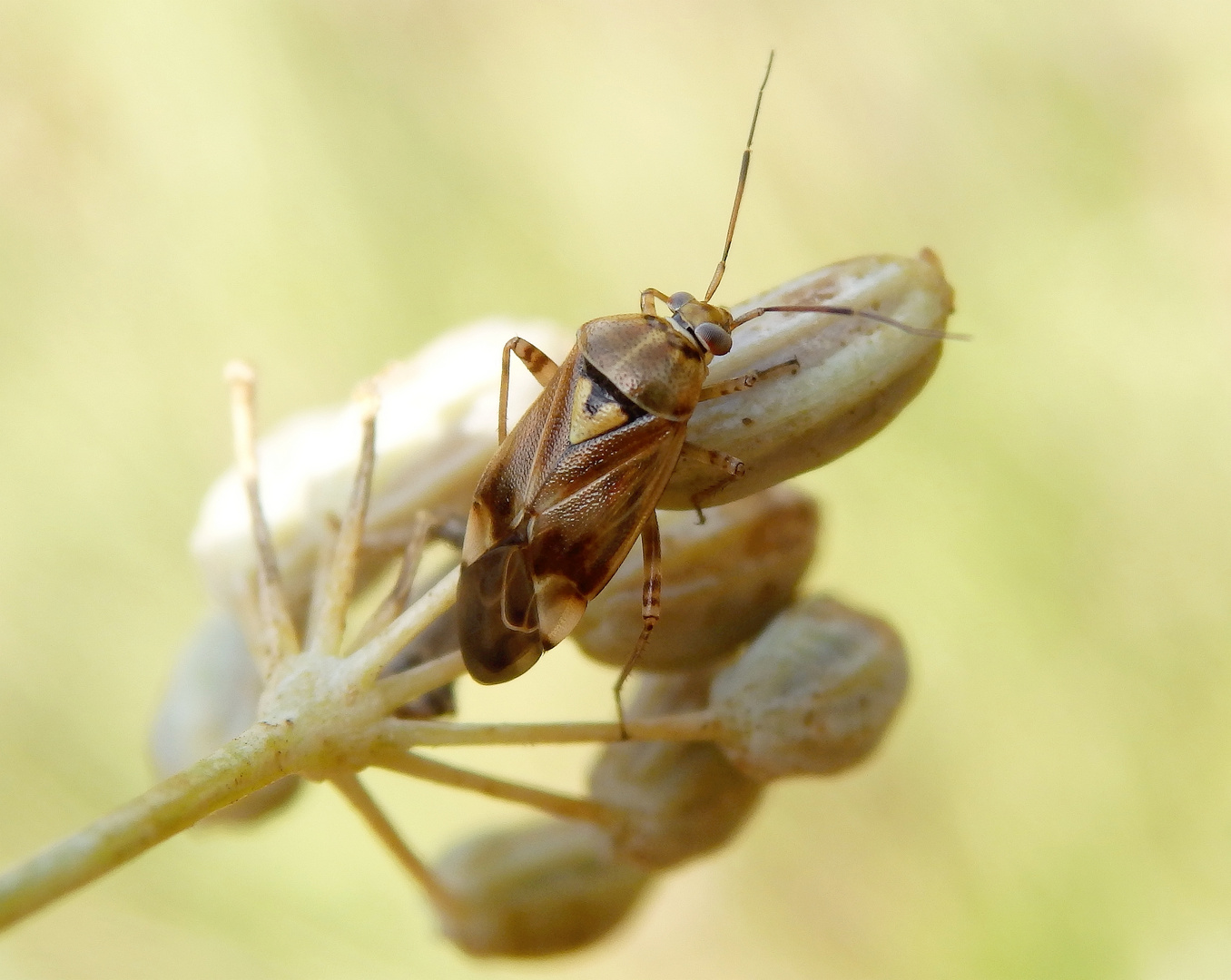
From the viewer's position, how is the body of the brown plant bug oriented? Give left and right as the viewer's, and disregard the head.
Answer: facing away from the viewer and to the right of the viewer
